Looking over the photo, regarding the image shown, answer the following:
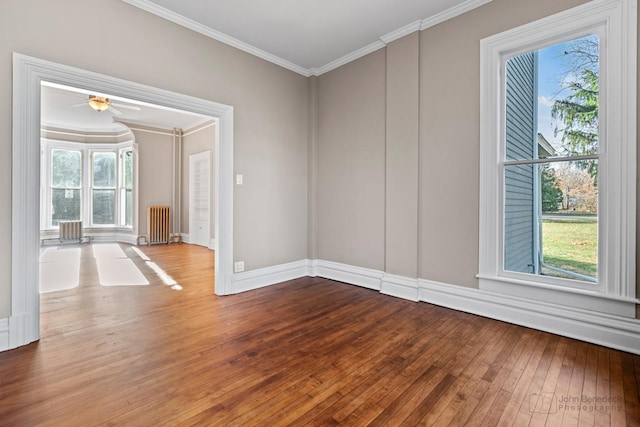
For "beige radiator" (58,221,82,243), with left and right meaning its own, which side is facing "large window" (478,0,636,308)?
front

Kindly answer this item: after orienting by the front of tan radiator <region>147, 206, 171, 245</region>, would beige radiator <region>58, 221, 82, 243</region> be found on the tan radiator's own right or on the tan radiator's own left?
on the tan radiator's own right

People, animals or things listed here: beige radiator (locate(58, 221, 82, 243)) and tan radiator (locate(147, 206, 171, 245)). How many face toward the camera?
2

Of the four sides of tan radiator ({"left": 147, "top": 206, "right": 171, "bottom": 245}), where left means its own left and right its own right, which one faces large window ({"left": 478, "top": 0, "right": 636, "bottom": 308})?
front

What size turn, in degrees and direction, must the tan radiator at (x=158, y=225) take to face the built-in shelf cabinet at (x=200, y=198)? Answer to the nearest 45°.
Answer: approximately 45° to its left

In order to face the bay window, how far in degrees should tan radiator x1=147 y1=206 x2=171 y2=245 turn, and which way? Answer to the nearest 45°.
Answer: approximately 135° to its right

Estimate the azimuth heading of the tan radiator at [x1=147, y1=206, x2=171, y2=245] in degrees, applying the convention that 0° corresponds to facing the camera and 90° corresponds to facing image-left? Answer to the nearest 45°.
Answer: approximately 0°

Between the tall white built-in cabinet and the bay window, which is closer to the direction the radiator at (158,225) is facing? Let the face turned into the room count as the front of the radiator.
the tall white built-in cabinet

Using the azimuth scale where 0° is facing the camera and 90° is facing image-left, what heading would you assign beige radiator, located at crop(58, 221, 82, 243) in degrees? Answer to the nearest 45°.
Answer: approximately 0°

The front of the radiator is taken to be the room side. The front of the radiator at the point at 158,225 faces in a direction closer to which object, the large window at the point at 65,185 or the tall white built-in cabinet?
the tall white built-in cabinet
